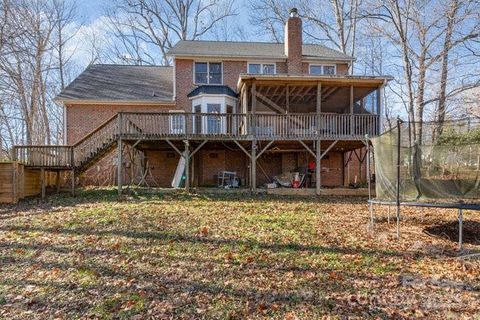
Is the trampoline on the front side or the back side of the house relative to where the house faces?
on the back side

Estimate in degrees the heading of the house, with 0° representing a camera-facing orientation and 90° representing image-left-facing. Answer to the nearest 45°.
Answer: approximately 180°
